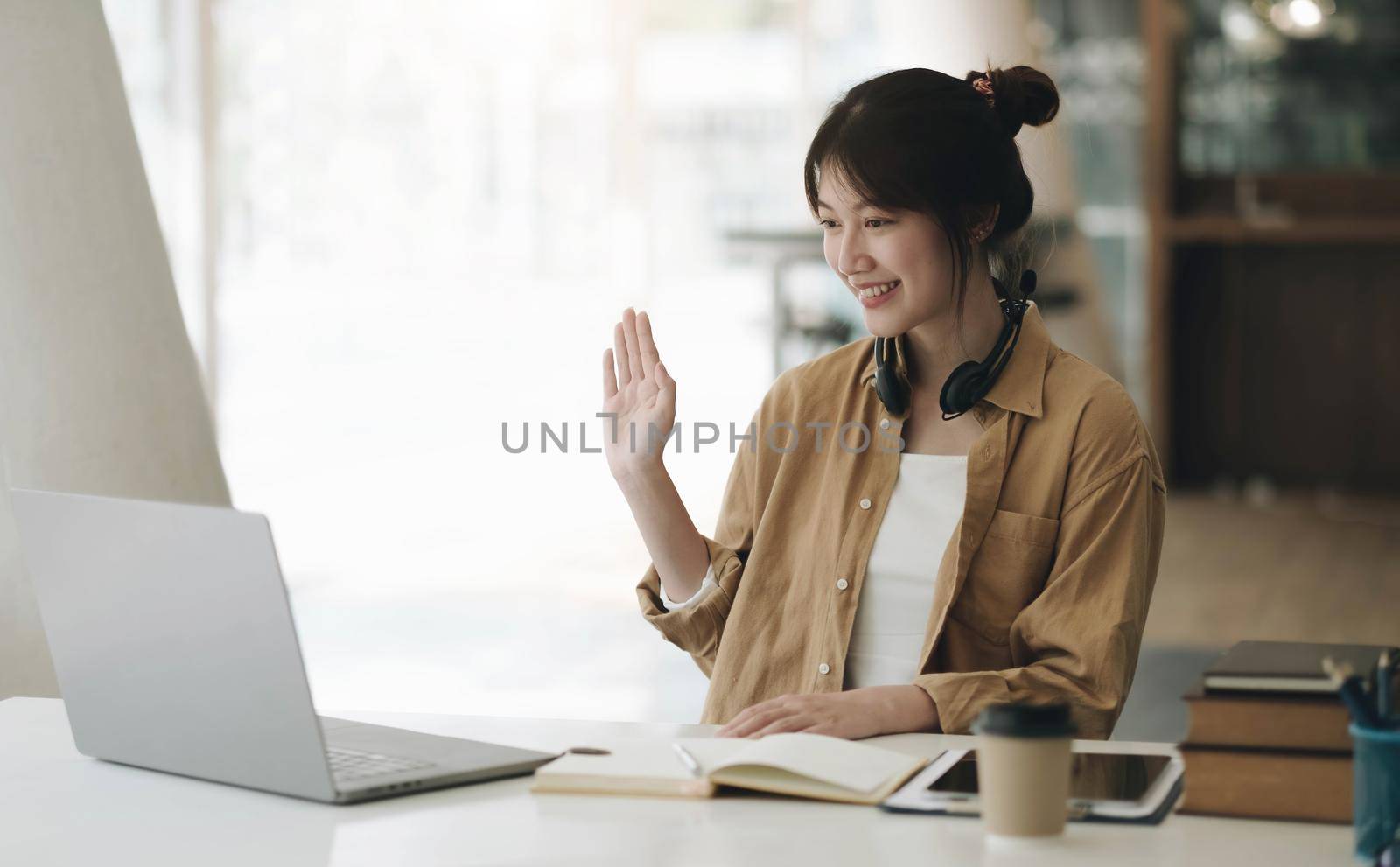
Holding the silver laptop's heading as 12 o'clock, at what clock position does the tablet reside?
The tablet is roughly at 2 o'clock from the silver laptop.

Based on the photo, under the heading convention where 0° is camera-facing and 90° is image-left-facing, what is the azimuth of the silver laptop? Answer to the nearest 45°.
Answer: approximately 225°

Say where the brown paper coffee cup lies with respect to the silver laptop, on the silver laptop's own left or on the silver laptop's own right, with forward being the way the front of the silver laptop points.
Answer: on the silver laptop's own right

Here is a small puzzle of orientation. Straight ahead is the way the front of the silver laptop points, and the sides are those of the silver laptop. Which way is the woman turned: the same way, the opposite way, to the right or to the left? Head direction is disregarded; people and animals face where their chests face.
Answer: the opposite way

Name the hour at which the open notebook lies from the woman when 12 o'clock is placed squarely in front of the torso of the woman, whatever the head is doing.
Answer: The open notebook is roughly at 11 o'clock from the woman.

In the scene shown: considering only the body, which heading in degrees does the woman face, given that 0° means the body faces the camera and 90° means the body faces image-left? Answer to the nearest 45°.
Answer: approximately 45°

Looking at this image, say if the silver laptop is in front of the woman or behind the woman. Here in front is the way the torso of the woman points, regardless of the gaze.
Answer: in front
